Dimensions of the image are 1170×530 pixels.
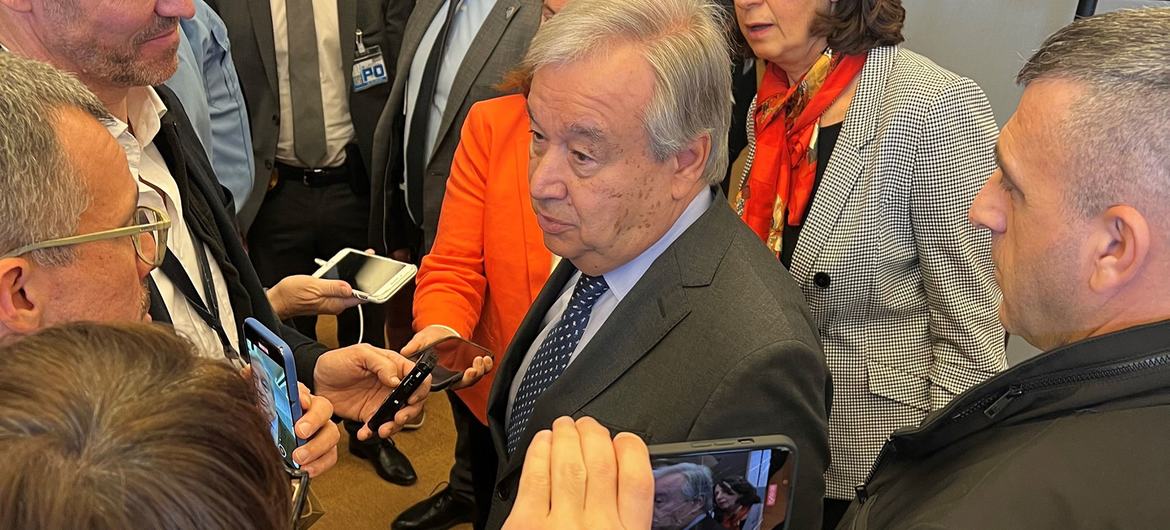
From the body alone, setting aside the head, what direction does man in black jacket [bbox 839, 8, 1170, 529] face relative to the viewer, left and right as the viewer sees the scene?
facing to the left of the viewer

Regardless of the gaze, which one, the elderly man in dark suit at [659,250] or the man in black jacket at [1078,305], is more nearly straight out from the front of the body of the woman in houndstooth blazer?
the elderly man in dark suit

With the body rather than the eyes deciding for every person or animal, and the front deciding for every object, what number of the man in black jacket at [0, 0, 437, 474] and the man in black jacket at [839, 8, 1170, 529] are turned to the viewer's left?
1

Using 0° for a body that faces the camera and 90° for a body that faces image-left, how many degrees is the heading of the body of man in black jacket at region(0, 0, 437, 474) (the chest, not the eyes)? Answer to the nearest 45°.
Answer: approximately 315°

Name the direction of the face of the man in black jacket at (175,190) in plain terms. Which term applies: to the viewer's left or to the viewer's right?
to the viewer's right

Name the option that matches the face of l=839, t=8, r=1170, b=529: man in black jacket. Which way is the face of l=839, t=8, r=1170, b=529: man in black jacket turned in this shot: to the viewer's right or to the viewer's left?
to the viewer's left

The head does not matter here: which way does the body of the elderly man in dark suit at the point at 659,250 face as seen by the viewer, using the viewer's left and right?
facing the viewer and to the left of the viewer

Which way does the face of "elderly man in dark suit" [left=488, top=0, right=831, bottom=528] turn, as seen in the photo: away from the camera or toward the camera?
toward the camera

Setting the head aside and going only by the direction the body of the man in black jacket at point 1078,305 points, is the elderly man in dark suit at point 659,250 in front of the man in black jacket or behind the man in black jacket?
in front

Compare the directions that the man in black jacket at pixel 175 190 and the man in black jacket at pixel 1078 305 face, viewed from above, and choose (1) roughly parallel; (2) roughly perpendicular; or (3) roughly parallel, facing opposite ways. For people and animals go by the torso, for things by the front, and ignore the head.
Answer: roughly parallel, facing opposite ways

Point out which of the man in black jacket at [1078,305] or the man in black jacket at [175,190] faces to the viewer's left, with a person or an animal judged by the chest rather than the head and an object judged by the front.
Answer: the man in black jacket at [1078,305]

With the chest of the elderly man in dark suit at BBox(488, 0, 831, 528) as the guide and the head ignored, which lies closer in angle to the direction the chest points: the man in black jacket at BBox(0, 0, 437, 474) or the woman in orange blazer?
the man in black jacket

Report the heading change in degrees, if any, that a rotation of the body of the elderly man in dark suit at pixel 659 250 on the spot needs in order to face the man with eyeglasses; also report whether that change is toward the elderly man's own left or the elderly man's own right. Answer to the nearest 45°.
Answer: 0° — they already face them

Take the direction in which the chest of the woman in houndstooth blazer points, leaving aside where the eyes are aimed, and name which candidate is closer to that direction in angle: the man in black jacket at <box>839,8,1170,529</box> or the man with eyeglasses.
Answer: the man with eyeglasses

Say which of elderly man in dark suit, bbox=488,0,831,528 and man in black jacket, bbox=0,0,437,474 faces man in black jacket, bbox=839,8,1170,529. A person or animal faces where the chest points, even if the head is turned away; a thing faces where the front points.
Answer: man in black jacket, bbox=0,0,437,474

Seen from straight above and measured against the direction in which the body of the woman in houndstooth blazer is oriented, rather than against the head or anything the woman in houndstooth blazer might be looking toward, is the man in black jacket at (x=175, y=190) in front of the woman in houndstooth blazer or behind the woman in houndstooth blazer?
in front

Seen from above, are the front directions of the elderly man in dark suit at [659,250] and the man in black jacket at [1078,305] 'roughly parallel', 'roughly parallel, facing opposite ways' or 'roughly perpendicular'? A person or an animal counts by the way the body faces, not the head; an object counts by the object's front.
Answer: roughly perpendicular
